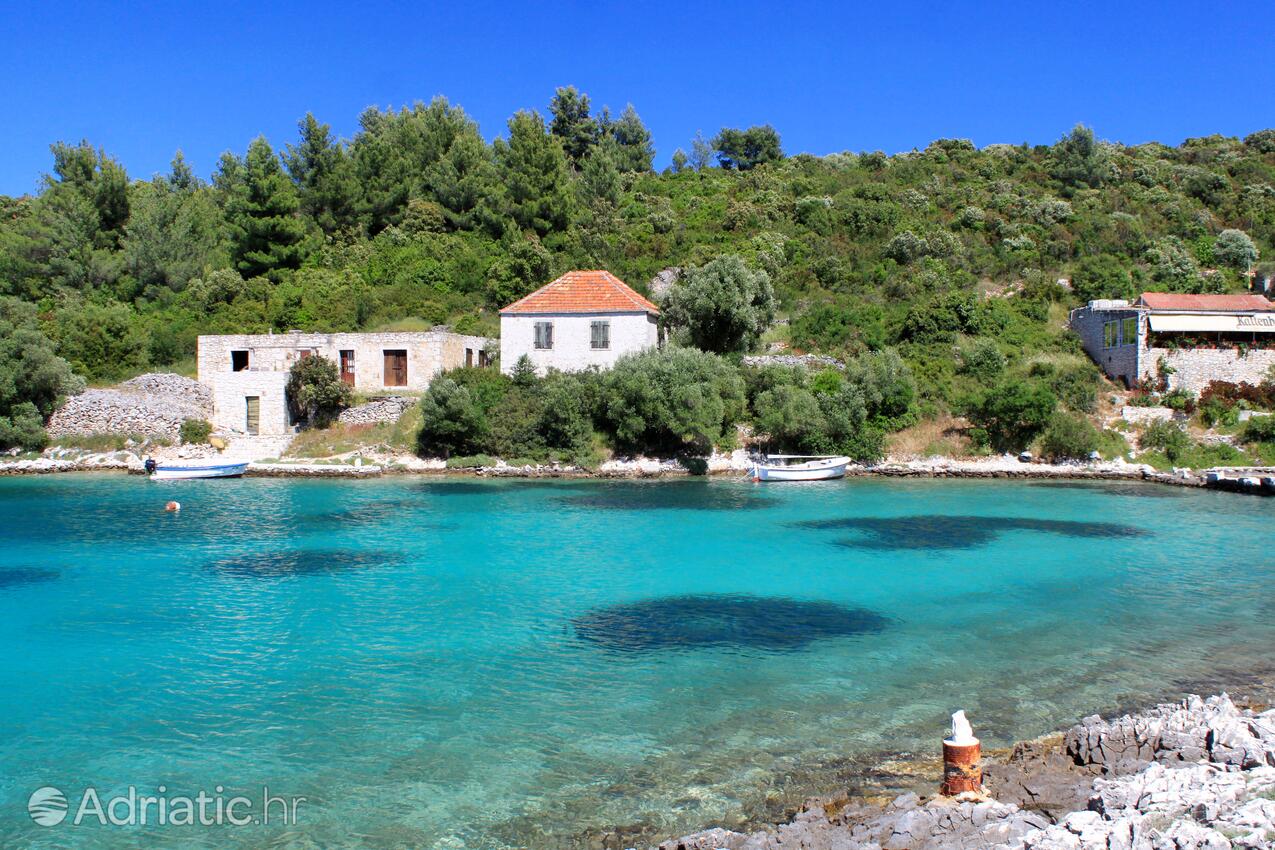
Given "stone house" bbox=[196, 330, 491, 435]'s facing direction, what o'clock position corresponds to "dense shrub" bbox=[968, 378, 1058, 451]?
The dense shrub is roughly at 10 o'clock from the stone house.

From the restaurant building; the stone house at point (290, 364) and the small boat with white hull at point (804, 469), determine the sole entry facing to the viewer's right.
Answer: the small boat with white hull

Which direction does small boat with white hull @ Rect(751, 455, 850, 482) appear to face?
to the viewer's right

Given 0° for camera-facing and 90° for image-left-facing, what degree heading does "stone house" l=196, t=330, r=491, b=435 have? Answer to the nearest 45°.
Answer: approximately 0°

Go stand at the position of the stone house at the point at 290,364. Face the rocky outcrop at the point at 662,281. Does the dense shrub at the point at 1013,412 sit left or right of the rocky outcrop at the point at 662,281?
right

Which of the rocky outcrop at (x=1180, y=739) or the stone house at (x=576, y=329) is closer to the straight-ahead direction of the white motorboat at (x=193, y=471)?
the stone house

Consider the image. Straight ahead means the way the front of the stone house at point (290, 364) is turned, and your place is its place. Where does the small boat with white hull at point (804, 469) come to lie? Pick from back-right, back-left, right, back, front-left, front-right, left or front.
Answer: front-left

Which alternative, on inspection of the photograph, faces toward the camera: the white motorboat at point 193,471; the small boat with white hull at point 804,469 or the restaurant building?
the restaurant building

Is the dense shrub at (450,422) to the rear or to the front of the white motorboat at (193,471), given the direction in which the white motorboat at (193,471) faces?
to the front

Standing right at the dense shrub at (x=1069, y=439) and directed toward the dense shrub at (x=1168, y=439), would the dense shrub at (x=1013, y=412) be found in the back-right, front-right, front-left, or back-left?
back-left

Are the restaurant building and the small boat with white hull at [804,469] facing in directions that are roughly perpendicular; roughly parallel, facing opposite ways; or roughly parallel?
roughly perpendicular

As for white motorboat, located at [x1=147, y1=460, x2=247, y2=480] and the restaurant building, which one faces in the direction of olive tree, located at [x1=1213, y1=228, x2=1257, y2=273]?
the white motorboat

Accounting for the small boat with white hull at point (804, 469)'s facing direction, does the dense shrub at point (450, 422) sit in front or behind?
behind

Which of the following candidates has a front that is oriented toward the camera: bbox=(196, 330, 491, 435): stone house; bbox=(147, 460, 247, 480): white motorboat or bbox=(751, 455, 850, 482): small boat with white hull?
the stone house

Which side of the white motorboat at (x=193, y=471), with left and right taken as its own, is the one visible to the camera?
right

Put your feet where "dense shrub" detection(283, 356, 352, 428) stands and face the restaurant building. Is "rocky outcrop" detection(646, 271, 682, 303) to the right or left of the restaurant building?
left

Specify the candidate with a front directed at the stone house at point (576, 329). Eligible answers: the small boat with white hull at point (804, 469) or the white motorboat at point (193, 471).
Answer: the white motorboat
